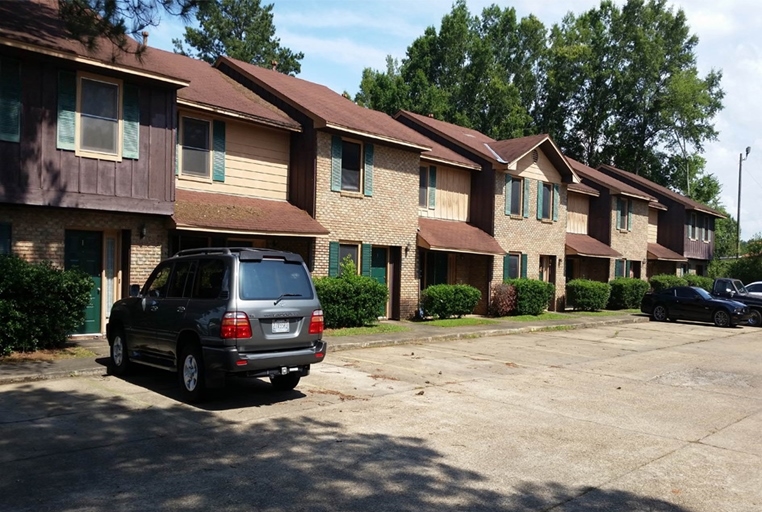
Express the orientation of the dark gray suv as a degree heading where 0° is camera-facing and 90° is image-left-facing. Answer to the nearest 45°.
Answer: approximately 135°

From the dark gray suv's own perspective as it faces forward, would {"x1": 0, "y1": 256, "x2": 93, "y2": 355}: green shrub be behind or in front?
in front

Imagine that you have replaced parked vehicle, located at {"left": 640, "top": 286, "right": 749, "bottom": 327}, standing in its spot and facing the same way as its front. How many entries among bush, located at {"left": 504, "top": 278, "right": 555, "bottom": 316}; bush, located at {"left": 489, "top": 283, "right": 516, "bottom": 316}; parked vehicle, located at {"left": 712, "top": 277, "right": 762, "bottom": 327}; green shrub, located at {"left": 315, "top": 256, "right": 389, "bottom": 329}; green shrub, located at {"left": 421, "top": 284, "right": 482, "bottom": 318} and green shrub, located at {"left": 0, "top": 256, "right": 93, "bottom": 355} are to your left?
1

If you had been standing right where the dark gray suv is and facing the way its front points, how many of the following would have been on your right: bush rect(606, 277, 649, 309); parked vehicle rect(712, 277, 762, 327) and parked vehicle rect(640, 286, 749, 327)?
3

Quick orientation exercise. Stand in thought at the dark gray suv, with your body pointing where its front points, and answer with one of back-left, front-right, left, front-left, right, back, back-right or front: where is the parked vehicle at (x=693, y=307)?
right

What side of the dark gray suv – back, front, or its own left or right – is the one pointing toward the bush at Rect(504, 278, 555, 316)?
right

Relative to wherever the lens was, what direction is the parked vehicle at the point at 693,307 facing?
facing the viewer and to the right of the viewer

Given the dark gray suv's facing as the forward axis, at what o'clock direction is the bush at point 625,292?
The bush is roughly at 3 o'clock from the dark gray suv.

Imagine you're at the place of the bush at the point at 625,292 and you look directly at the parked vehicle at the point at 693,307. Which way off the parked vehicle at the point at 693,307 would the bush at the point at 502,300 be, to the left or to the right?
right

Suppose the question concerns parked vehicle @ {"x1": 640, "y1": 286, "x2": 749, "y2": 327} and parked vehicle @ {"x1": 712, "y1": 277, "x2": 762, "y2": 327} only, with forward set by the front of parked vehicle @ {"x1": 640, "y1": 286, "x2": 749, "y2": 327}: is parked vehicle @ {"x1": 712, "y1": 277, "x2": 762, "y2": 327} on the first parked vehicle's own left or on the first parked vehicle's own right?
on the first parked vehicle's own left
